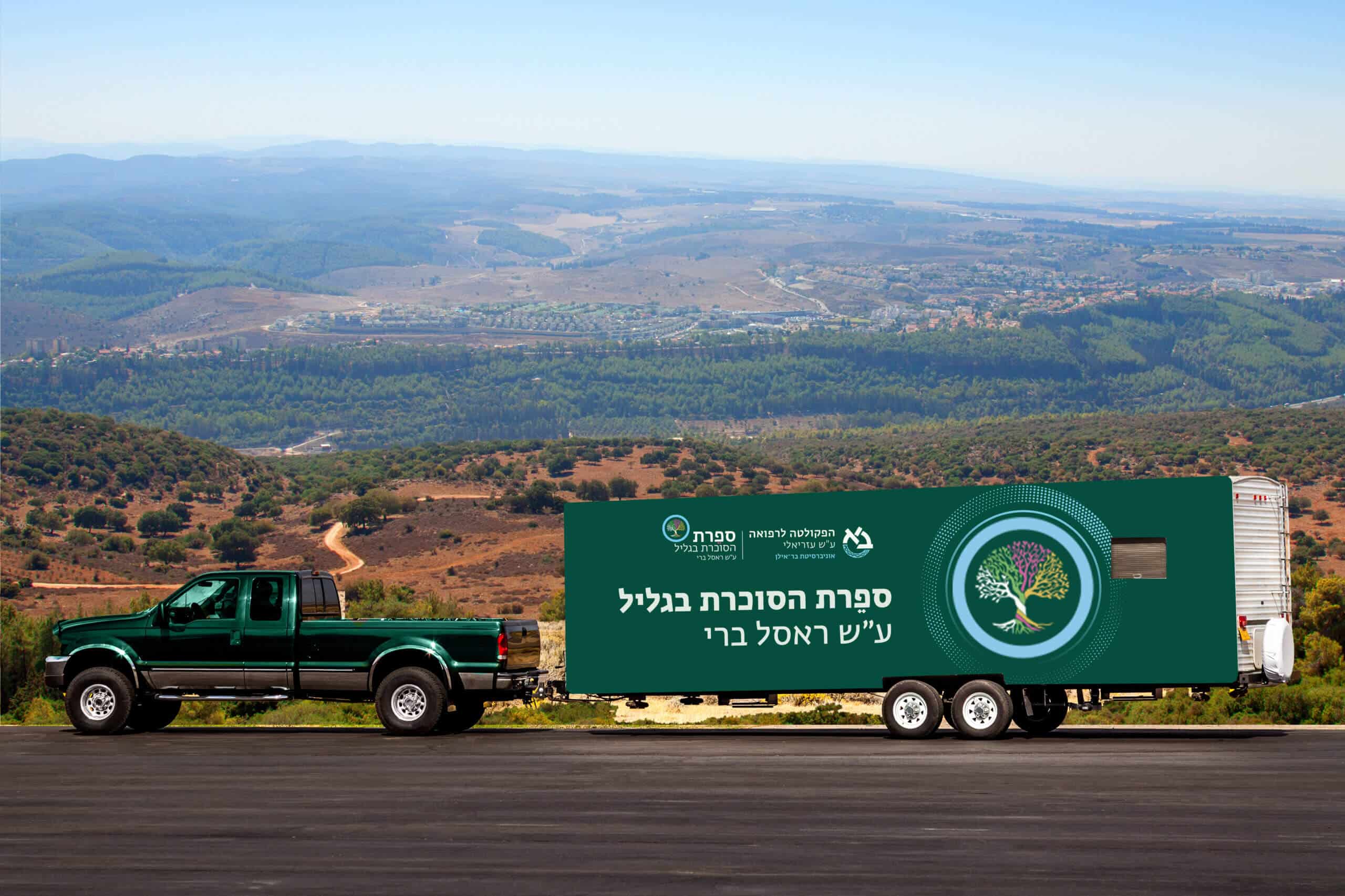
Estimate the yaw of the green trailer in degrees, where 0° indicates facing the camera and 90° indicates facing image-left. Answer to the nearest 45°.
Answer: approximately 90°

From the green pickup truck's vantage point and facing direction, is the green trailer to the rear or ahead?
to the rear

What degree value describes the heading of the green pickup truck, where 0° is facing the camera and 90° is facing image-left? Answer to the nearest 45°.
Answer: approximately 90°

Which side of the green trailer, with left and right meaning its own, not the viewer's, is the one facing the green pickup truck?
front

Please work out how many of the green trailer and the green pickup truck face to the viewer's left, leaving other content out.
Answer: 2

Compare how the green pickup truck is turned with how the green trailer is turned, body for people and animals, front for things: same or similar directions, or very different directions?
same or similar directions
